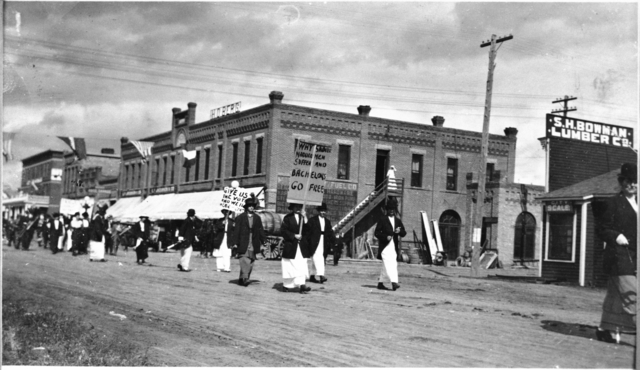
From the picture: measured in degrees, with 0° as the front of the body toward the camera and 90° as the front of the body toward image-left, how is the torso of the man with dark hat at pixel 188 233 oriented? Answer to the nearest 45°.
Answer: approximately 315°

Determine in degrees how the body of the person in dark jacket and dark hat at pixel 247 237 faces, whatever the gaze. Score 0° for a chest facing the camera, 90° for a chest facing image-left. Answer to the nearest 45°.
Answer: approximately 0°

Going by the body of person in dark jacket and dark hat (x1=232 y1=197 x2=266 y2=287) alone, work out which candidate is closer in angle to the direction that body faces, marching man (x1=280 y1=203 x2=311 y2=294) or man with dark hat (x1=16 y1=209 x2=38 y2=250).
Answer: the marching man
